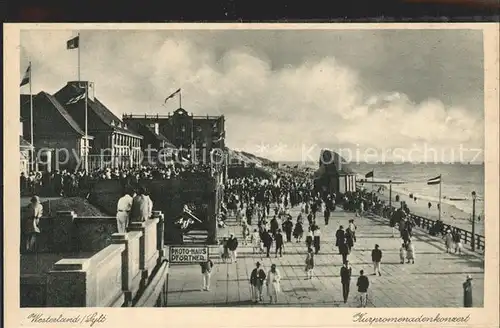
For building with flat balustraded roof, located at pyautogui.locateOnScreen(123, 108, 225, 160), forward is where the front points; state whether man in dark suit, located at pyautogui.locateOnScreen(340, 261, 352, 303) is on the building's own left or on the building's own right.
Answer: on the building's own left

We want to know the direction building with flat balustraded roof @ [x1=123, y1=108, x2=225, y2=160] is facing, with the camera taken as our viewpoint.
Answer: facing the viewer

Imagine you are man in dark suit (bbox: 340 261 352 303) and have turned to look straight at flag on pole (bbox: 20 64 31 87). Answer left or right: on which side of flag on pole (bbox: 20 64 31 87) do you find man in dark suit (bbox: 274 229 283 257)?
right

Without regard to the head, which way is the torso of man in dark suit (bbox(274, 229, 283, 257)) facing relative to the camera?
away from the camera
